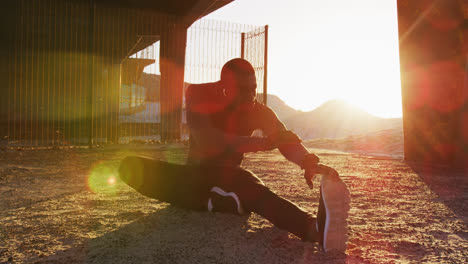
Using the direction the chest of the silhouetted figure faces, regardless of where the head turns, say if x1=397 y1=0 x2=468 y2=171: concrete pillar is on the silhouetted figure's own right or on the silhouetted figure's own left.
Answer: on the silhouetted figure's own left

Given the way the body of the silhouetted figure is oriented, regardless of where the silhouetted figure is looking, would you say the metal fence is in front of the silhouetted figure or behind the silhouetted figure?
behind

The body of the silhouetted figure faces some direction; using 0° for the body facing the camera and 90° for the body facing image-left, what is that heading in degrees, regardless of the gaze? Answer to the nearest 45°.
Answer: approximately 315°
